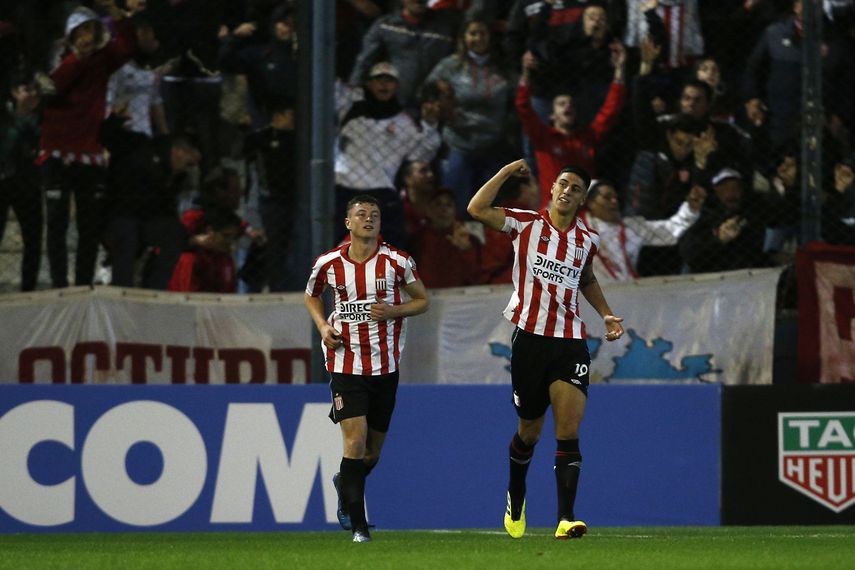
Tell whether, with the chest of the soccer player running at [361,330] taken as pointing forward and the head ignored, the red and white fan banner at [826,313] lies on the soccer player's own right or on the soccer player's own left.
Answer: on the soccer player's own left

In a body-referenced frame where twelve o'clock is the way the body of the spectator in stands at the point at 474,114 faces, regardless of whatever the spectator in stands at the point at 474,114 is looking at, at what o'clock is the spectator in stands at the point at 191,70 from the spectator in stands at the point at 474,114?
the spectator in stands at the point at 191,70 is roughly at 3 o'clock from the spectator in stands at the point at 474,114.

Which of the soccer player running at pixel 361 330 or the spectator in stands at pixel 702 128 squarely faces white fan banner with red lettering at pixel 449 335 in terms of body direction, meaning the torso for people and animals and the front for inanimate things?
the spectator in stands

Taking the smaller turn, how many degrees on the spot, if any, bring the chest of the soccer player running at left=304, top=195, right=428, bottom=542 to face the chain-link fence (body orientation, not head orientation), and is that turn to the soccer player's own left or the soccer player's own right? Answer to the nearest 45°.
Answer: approximately 180°

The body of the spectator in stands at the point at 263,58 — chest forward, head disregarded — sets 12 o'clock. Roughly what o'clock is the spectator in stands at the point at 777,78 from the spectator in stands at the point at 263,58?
the spectator in stands at the point at 777,78 is roughly at 9 o'clock from the spectator in stands at the point at 263,58.

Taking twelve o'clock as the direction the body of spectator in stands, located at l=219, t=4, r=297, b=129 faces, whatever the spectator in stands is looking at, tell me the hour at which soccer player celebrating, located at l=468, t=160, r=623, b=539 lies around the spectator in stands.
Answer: The soccer player celebrating is roughly at 11 o'clock from the spectator in stands.

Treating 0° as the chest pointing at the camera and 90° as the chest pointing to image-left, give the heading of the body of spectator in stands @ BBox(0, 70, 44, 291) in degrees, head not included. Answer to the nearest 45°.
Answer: approximately 315°

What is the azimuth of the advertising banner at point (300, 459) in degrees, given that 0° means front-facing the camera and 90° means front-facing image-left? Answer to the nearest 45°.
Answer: approximately 0°

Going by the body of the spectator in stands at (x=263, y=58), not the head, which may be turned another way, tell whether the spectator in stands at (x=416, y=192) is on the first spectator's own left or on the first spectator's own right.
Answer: on the first spectator's own left

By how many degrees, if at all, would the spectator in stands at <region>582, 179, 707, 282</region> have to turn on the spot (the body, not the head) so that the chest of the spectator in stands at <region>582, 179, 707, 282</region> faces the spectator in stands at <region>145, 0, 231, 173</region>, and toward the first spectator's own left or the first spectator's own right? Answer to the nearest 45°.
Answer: approximately 135° to the first spectator's own right

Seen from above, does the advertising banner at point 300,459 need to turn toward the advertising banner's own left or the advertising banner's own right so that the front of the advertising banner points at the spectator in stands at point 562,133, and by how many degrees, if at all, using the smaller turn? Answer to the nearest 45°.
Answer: approximately 135° to the advertising banner's own left
